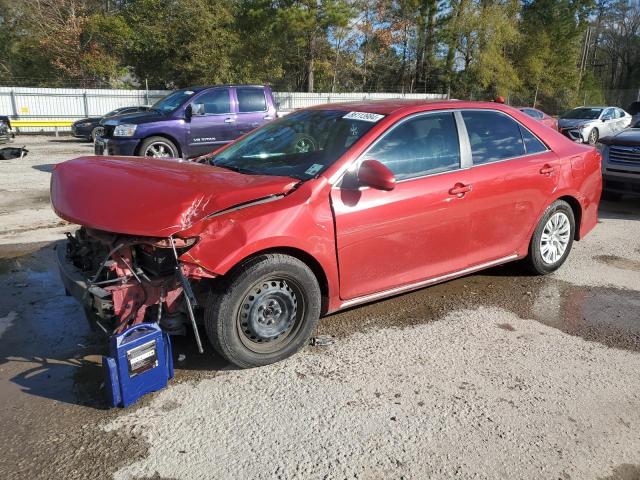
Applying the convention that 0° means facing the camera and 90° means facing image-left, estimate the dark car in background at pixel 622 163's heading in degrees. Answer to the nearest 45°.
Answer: approximately 45°

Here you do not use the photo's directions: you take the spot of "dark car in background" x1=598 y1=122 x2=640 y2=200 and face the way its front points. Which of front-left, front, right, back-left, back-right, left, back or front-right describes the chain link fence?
back-right

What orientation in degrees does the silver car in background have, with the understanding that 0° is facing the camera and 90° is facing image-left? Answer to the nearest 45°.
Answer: approximately 45°

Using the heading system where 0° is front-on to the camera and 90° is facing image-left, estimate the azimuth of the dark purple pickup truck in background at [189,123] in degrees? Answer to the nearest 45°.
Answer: approximately 45°

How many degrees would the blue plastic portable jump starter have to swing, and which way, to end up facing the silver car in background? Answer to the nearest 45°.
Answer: approximately 90° to its left

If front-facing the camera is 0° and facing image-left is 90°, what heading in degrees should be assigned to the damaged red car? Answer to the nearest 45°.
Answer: approximately 45°
